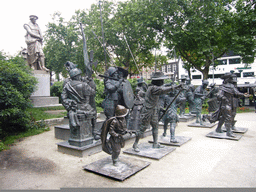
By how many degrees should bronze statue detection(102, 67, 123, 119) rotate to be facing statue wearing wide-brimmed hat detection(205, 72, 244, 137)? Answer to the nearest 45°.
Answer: approximately 45° to its left

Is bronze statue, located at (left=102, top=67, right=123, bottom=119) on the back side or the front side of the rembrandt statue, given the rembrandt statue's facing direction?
on the front side

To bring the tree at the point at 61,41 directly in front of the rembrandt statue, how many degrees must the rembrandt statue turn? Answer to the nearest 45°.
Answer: approximately 135° to its left

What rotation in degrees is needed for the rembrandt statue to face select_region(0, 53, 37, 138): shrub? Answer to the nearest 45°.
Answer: approximately 45° to its right

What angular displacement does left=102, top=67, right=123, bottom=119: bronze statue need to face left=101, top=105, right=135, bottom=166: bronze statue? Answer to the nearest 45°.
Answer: approximately 45° to its right

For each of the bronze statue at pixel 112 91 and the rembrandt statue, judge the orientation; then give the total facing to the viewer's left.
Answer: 0

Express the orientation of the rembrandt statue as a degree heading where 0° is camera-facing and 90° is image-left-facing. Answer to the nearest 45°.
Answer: approximately 315°

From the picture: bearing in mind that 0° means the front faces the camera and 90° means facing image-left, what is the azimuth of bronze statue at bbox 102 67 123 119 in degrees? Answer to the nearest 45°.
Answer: approximately 315°
